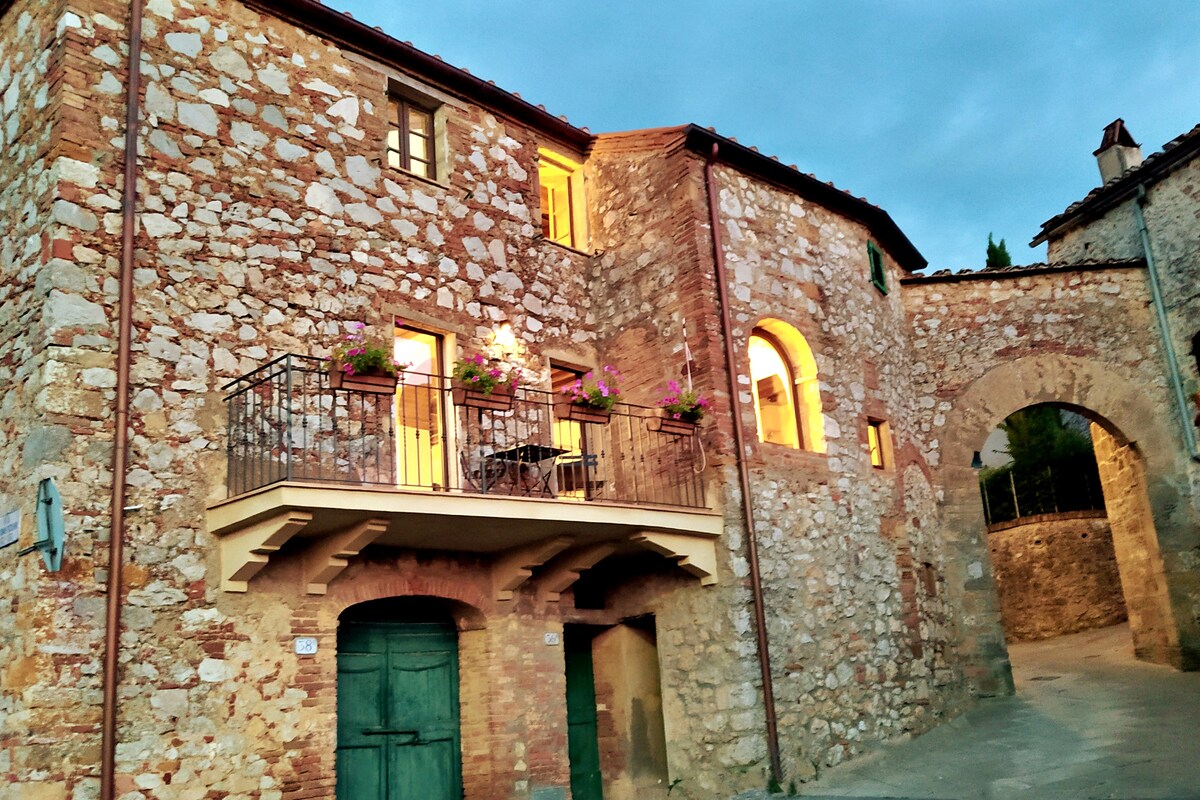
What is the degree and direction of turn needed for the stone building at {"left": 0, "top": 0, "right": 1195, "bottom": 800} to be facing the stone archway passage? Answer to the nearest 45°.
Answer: approximately 90° to its left

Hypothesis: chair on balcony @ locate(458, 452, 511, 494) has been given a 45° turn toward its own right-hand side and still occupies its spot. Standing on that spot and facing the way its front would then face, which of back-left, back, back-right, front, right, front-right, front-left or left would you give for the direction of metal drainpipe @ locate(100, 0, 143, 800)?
right

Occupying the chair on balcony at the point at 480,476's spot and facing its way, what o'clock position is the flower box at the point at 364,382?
The flower box is roughly at 4 o'clock from the chair on balcony.

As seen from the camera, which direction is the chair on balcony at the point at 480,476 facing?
to the viewer's right

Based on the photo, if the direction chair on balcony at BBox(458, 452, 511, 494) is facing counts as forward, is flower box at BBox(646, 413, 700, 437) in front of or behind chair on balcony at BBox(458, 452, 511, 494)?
in front

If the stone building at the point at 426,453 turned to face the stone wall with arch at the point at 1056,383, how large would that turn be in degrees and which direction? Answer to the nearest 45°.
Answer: approximately 90° to its left

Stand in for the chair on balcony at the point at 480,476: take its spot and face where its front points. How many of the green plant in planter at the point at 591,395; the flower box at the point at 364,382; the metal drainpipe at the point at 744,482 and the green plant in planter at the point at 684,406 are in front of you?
3

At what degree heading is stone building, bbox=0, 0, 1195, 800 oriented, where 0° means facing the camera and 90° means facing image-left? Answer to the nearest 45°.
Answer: approximately 315°

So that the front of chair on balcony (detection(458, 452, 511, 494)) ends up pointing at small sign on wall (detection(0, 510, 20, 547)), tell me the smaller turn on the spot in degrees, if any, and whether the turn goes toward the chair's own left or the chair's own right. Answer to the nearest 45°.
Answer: approximately 135° to the chair's own right

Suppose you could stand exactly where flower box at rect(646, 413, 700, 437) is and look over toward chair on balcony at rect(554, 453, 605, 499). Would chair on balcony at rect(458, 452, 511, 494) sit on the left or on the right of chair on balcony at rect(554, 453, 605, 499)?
left
